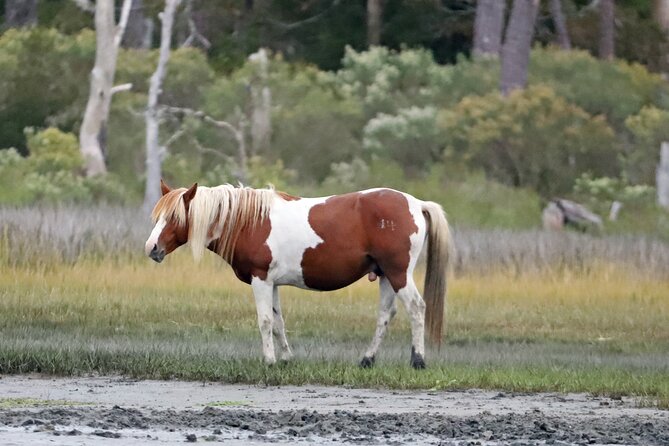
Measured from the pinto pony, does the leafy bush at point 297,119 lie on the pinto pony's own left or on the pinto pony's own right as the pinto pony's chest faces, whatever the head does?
on the pinto pony's own right

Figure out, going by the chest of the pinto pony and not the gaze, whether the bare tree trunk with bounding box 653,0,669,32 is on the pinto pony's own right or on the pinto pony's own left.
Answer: on the pinto pony's own right

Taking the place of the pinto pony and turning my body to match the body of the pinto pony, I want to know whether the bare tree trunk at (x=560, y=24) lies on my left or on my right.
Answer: on my right

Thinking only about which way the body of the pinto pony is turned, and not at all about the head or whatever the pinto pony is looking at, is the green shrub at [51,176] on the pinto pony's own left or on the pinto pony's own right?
on the pinto pony's own right

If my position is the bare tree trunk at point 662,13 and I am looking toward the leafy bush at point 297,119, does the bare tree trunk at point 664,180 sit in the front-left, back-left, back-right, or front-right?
front-left

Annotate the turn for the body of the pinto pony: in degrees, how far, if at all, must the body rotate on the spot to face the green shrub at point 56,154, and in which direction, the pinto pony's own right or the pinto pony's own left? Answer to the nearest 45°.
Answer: approximately 90° to the pinto pony's own right

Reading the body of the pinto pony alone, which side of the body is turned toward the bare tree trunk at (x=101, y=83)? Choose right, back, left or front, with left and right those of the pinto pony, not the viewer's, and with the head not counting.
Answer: right

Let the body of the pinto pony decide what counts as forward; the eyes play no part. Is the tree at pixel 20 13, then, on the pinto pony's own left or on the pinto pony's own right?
on the pinto pony's own right

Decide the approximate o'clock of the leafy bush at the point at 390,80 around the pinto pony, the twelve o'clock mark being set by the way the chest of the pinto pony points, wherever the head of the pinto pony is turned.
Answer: The leafy bush is roughly at 3 o'clock from the pinto pony.

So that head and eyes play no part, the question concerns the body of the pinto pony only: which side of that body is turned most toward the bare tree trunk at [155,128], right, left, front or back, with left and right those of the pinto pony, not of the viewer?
right

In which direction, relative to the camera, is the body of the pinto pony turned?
to the viewer's left
